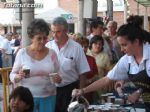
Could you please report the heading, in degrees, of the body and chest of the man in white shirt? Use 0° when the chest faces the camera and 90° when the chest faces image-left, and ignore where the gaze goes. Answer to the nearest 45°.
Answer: approximately 45°

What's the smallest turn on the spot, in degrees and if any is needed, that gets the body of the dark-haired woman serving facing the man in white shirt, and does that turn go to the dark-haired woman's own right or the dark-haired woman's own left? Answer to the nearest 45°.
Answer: approximately 90° to the dark-haired woman's own right

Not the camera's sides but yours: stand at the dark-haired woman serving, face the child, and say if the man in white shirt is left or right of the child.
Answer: right

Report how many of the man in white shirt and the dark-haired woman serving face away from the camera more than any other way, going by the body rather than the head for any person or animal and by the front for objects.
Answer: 0

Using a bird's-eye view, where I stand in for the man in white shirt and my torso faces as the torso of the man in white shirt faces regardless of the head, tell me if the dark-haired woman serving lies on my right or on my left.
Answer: on my left

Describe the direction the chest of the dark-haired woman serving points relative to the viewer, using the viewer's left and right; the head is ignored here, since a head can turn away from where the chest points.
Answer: facing the viewer and to the left of the viewer
